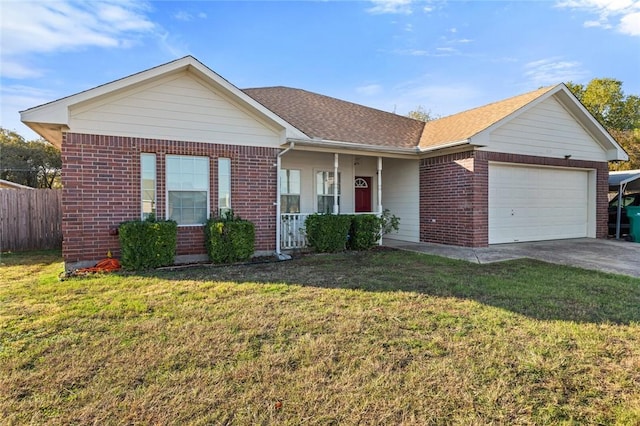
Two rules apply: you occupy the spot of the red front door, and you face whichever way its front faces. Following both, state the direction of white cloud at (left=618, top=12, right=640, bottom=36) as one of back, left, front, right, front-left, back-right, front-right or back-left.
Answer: left

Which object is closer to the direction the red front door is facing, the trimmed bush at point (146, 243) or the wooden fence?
the trimmed bush

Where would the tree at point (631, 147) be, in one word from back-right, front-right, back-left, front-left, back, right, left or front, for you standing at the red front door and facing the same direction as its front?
back-left

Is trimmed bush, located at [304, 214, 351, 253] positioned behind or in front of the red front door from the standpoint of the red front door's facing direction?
in front

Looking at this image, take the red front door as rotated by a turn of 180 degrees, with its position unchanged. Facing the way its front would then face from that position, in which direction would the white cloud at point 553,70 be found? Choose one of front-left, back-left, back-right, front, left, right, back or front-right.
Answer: front-right

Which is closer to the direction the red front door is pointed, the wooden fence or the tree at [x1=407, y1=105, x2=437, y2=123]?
the wooden fence

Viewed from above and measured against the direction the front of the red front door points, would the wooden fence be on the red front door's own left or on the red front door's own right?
on the red front door's own right

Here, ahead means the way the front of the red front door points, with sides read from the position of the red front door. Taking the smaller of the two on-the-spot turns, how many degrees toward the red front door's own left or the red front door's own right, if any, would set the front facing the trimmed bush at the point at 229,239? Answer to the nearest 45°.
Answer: approximately 45° to the red front door's own right

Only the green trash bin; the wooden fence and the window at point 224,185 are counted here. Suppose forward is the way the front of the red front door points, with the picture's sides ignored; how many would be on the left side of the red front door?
1

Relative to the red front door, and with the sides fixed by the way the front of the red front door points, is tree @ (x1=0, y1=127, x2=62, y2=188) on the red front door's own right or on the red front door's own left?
on the red front door's own right

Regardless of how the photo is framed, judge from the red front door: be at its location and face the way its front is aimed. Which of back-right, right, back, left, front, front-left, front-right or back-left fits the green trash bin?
left

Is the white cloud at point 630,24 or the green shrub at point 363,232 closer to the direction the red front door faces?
the green shrub

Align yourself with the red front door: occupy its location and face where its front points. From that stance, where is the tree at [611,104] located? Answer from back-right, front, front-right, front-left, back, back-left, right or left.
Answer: back-left

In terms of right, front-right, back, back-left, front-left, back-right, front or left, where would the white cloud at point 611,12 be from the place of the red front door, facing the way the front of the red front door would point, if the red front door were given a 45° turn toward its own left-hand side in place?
front-left

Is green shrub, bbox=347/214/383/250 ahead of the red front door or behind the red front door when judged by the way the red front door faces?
ahead

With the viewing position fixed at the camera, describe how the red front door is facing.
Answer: facing the viewer
